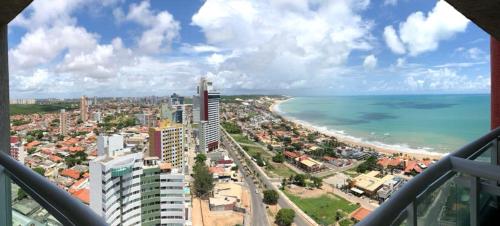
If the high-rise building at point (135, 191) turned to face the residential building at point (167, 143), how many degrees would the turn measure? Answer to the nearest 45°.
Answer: approximately 135° to its left

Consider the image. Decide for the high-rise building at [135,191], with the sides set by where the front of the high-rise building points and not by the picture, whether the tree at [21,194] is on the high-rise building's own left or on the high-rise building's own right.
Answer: on the high-rise building's own right

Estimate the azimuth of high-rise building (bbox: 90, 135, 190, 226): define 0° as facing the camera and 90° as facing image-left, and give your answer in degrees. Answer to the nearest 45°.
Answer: approximately 315°

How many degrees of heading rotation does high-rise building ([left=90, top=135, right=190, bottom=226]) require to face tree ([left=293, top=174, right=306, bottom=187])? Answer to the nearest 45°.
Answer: approximately 90° to its left

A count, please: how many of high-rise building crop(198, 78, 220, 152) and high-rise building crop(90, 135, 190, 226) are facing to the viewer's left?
0

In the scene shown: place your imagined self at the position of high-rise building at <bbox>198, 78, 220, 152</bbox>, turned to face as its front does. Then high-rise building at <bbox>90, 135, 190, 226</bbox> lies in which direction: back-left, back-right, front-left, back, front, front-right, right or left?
front-right

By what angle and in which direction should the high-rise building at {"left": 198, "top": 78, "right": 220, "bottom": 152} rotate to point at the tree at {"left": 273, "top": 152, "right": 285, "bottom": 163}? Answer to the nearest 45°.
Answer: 0° — it already faces it

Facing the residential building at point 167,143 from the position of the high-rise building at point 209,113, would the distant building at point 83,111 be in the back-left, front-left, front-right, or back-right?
back-right

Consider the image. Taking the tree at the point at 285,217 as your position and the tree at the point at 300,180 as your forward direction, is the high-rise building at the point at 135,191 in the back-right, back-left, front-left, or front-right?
back-left

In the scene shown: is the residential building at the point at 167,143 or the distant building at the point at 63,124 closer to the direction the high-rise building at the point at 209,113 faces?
the residential building

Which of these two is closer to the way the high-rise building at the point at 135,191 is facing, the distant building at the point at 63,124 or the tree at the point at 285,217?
the tree
